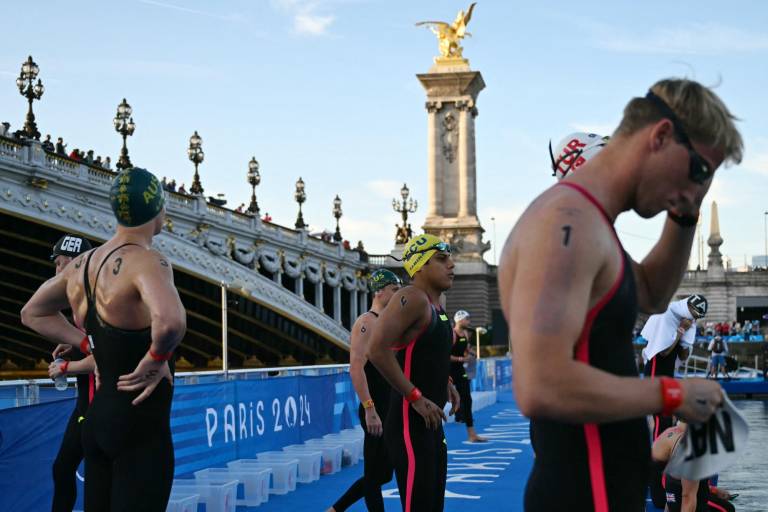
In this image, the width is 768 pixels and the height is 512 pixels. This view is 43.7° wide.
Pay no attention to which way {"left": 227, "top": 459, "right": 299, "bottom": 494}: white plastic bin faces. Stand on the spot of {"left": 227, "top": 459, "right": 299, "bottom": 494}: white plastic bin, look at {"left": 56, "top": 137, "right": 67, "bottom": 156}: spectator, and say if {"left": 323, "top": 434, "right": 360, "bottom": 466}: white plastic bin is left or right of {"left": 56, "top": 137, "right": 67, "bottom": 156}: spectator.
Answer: right

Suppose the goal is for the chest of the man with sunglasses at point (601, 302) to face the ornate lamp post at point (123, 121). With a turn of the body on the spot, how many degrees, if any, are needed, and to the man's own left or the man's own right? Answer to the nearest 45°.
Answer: approximately 135° to the man's own left

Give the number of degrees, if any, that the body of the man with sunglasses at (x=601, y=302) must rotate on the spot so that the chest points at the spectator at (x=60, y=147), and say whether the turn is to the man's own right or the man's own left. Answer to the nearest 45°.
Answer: approximately 135° to the man's own left

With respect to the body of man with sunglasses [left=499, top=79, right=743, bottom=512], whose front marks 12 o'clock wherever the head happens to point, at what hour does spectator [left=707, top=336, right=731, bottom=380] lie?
The spectator is roughly at 9 o'clock from the man with sunglasses.

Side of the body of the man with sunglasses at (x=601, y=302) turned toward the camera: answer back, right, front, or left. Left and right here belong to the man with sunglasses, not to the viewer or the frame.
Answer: right

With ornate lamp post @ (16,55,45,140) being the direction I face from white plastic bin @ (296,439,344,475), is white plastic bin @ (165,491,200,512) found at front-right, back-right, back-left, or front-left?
back-left
